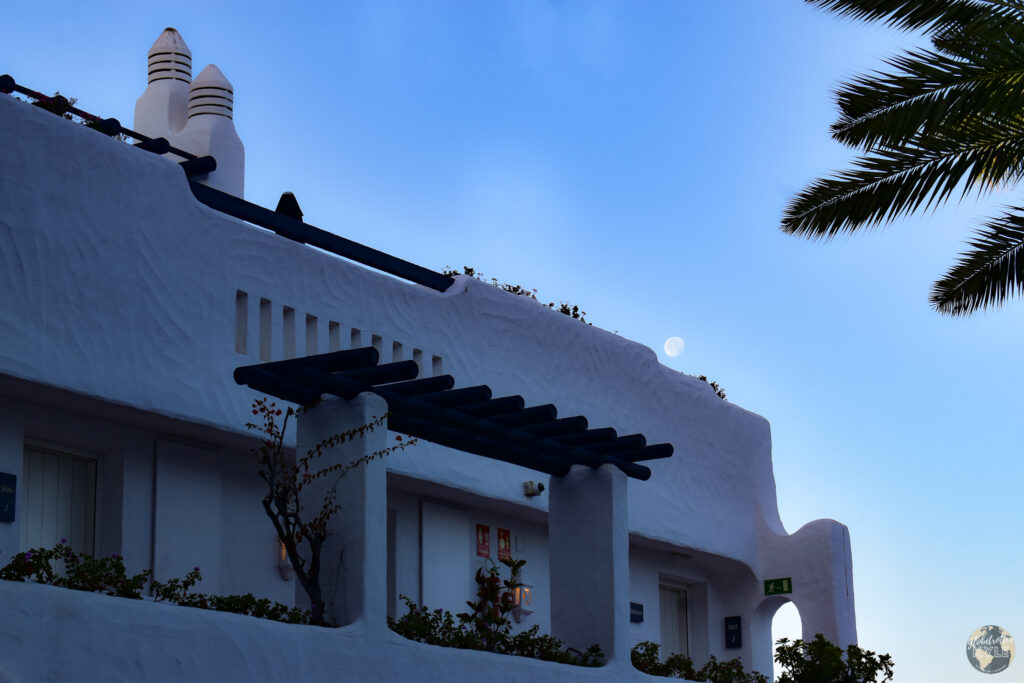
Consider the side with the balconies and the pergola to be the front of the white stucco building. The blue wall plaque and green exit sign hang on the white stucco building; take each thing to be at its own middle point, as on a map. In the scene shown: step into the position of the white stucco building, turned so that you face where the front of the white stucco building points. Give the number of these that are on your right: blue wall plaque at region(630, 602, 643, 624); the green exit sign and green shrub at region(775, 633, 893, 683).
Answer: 0

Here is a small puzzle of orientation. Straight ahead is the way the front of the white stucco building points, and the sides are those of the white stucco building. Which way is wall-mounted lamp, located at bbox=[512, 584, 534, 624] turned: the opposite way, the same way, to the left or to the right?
the same way

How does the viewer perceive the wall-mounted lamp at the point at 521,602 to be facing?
facing the viewer and to the right of the viewer

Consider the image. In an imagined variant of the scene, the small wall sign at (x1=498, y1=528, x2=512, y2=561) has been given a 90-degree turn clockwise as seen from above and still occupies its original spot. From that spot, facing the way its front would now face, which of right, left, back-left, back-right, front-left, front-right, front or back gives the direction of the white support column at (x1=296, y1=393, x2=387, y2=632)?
front-left

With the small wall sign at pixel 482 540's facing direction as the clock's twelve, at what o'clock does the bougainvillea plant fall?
The bougainvillea plant is roughly at 2 o'clock from the small wall sign.

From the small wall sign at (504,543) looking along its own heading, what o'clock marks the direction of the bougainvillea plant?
The bougainvillea plant is roughly at 2 o'clock from the small wall sign.

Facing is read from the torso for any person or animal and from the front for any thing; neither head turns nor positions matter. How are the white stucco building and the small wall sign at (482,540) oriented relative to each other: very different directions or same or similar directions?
same or similar directions

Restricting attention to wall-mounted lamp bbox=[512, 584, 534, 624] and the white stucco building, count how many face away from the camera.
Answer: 0

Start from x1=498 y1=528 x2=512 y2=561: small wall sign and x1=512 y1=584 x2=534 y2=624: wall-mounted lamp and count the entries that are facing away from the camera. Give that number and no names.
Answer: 0

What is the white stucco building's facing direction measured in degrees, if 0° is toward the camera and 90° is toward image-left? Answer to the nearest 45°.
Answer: approximately 315°

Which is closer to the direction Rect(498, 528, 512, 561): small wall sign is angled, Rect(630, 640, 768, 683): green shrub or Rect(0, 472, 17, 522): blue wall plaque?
the green shrub

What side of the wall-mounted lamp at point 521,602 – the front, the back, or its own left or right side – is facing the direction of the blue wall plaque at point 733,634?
left

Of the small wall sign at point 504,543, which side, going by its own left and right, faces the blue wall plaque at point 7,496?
right

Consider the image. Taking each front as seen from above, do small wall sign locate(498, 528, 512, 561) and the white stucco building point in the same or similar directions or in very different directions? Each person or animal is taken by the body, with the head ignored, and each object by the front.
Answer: same or similar directions
